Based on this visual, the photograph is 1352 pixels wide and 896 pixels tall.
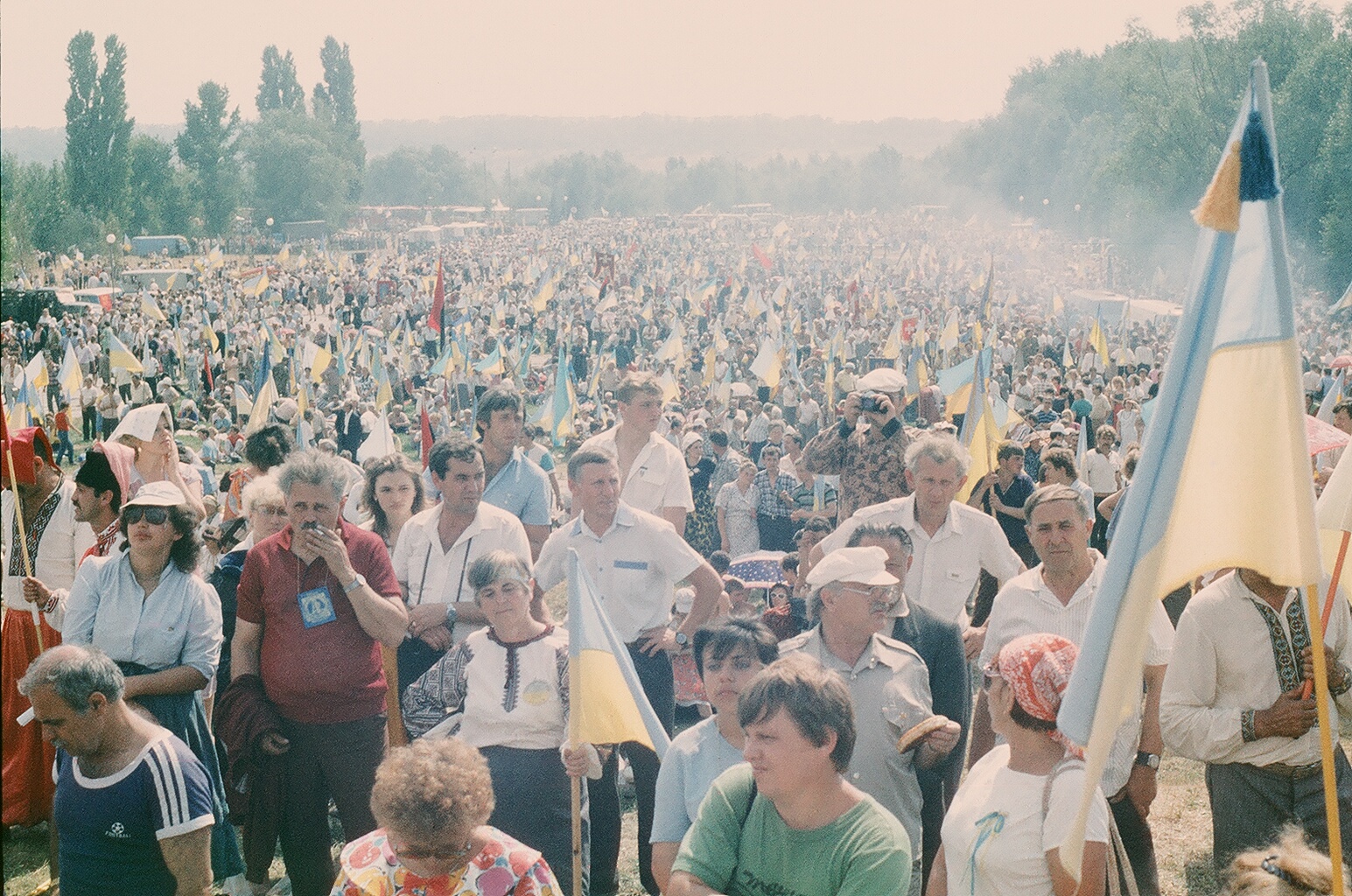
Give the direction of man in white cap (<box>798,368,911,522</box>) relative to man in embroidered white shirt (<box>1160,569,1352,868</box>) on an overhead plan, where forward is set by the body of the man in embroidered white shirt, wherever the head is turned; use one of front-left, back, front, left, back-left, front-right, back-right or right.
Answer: back

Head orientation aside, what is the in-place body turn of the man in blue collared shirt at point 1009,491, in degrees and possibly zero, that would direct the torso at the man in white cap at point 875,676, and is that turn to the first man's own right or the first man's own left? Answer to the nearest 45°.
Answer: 0° — they already face them

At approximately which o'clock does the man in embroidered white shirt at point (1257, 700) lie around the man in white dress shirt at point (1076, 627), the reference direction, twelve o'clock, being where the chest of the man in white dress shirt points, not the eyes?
The man in embroidered white shirt is roughly at 10 o'clock from the man in white dress shirt.

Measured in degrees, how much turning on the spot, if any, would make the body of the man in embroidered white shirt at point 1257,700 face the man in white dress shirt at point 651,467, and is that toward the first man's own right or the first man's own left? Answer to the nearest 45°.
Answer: approximately 180°

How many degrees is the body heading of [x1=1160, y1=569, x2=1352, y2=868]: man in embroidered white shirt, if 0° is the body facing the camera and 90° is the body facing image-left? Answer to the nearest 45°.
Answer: approximately 315°

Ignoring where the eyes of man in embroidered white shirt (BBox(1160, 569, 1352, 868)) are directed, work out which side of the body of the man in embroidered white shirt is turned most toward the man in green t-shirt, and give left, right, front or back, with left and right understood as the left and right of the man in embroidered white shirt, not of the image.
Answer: right

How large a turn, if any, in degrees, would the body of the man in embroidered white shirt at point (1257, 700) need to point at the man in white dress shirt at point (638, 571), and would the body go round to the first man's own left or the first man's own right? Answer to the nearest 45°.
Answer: approximately 135° to the first man's own right

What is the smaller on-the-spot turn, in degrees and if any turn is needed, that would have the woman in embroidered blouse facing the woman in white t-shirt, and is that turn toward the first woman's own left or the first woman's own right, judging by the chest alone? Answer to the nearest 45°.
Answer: approximately 45° to the first woman's own left

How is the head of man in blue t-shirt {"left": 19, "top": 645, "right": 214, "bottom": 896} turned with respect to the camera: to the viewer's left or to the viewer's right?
to the viewer's left

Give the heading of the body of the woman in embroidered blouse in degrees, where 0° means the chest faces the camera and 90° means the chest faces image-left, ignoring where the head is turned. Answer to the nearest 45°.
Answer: approximately 0°

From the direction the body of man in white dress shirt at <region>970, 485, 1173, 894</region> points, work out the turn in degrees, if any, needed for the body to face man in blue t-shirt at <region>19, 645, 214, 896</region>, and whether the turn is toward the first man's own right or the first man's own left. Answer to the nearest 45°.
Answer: approximately 45° to the first man's own right

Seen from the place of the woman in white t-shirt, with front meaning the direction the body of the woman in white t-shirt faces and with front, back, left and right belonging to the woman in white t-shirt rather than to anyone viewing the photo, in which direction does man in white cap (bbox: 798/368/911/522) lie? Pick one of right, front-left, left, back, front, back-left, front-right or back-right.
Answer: back-right
